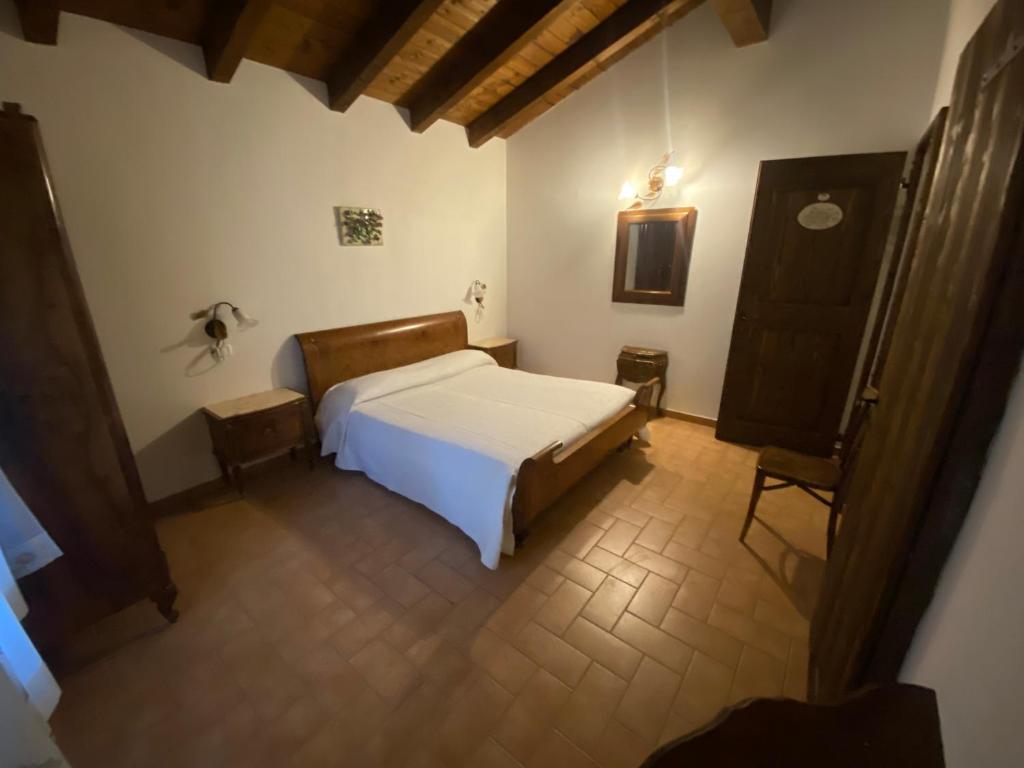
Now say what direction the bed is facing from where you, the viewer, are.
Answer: facing the viewer and to the right of the viewer

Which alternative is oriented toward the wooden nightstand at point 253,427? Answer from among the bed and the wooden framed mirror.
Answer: the wooden framed mirror

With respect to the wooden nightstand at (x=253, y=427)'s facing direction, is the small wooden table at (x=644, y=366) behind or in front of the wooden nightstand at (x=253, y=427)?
in front

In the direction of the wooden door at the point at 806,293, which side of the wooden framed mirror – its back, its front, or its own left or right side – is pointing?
left

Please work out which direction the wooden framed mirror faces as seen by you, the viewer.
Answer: facing the viewer and to the left of the viewer

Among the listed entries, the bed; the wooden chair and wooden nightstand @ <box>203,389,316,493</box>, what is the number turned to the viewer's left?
1

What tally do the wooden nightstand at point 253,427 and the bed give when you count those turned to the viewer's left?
0

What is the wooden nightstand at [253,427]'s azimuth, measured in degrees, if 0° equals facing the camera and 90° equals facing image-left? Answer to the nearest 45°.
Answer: approximately 315°

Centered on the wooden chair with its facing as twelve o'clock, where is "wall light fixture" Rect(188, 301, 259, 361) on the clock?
The wall light fixture is roughly at 11 o'clock from the wooden chair.

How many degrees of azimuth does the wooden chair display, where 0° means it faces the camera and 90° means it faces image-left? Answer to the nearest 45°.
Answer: approximately 90°

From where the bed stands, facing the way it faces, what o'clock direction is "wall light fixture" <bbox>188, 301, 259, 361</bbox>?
The wall light fixture is roughly at 5 o'clock from the bed.

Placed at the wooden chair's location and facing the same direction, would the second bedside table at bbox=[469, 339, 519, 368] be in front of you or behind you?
in front
